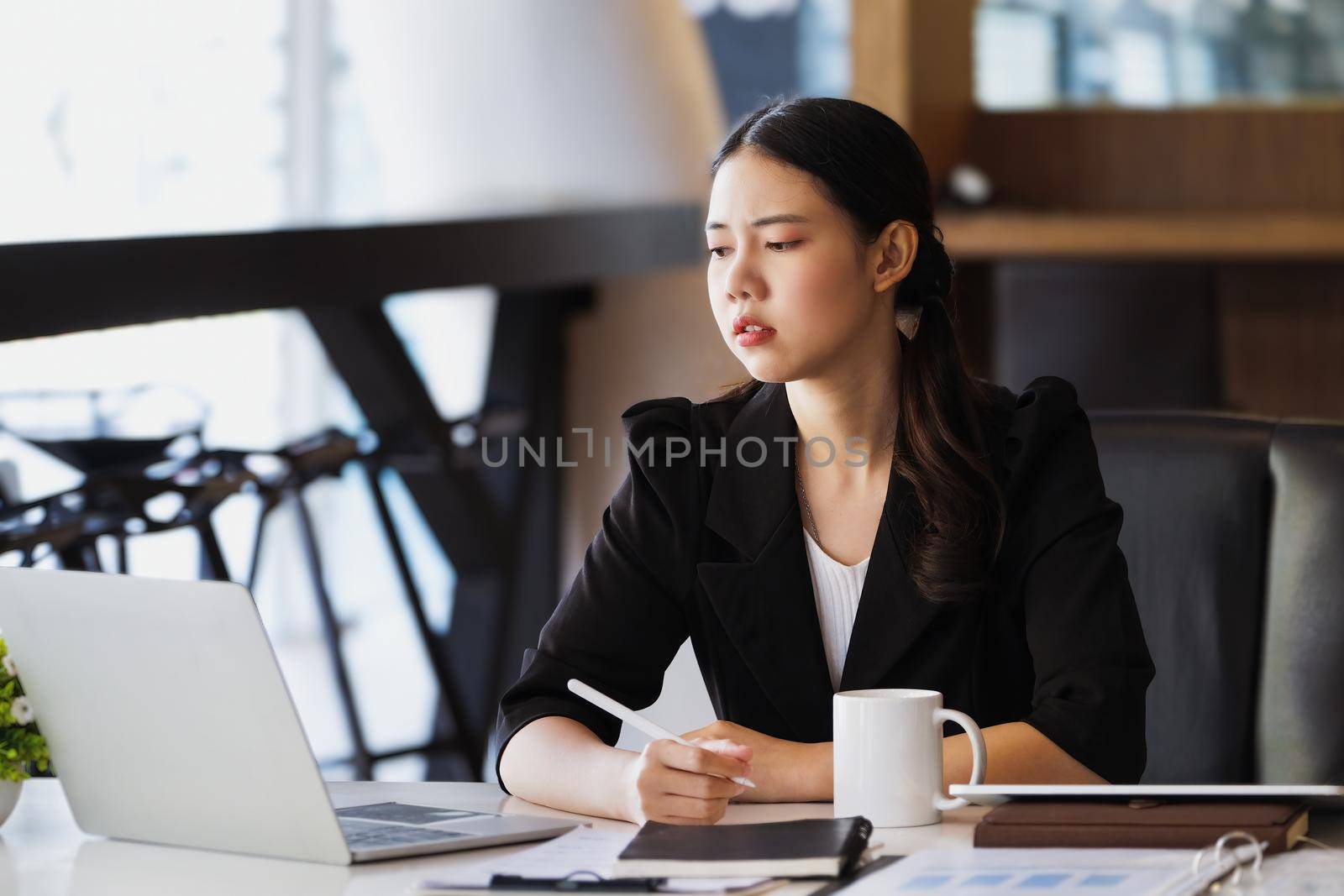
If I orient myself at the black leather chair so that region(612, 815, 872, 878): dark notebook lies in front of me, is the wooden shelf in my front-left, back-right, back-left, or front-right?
back-right

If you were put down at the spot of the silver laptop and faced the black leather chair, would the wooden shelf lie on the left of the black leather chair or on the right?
left

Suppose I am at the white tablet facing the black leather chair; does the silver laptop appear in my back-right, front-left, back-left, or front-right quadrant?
back-left

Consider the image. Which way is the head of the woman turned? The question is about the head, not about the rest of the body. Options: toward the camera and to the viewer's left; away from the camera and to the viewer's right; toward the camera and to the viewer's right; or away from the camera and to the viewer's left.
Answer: toward the camera and to the viewer's left

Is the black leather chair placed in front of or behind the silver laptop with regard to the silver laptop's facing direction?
in front

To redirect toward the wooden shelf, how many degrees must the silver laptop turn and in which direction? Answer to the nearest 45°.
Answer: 0° — it already faces it

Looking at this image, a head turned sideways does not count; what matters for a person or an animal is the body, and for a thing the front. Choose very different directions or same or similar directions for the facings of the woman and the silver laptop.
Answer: very different directions

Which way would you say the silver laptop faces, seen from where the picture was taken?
facing away from the viewer and to the right of the viewer
